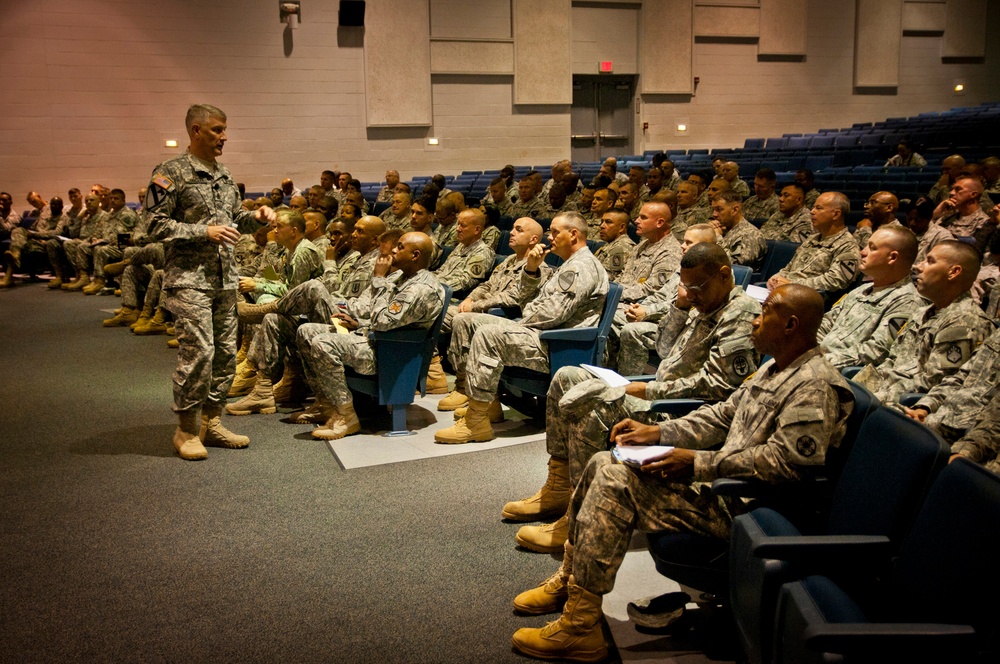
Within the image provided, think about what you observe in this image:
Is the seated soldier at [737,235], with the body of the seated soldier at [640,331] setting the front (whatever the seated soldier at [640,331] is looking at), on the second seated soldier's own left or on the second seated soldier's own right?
on the second seated soldier's own right

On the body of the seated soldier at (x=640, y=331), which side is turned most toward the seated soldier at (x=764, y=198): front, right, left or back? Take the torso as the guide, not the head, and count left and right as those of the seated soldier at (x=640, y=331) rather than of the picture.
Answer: right

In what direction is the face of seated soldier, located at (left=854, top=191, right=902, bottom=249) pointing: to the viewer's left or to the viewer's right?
to the viewer's left

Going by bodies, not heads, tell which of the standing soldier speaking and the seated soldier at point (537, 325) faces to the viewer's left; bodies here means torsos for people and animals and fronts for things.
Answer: the seated soldier

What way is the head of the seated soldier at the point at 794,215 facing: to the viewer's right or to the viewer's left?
to the viewer's left

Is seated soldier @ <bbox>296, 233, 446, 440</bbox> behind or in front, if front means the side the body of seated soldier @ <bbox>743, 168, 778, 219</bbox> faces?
in front

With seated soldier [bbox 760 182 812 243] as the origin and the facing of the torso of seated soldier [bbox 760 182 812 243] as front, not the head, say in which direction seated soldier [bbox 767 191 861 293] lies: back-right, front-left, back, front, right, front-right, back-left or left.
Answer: front-left

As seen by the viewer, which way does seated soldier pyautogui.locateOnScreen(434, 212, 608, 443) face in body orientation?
to the viewer's left

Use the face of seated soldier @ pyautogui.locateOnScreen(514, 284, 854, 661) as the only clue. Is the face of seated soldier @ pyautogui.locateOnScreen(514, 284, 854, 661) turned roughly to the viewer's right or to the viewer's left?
to the viewer's left

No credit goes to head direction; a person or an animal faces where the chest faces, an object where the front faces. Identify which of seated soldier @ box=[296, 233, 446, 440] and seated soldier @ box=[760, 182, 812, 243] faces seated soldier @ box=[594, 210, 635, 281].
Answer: seated soldier @ box=[760, 182, 812, 243]

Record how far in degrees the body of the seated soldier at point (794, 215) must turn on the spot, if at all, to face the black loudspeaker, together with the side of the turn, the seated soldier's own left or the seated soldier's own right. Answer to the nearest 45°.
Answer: approximately 90° to the seated soldier's own right

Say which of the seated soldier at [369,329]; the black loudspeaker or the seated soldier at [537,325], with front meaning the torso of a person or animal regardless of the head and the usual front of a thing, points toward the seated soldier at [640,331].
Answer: the black loudspeaker

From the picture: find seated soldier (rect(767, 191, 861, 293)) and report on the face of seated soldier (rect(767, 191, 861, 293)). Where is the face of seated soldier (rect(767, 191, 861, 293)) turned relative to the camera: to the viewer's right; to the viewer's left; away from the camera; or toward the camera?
to the viewer's left

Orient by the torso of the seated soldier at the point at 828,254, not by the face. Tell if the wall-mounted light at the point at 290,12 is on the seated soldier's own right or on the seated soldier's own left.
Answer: on the seated soldier's own right

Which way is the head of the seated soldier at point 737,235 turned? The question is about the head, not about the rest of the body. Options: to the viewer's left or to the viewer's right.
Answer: to the viewer's left

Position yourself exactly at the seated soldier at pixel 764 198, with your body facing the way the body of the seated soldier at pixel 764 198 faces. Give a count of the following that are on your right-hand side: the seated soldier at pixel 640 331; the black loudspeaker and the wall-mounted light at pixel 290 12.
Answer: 2

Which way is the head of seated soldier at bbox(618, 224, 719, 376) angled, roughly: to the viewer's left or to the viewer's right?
to the viewer's left

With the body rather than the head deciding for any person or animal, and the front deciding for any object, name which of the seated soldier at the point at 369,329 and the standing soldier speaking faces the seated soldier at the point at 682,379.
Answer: the standing soldier speaking
